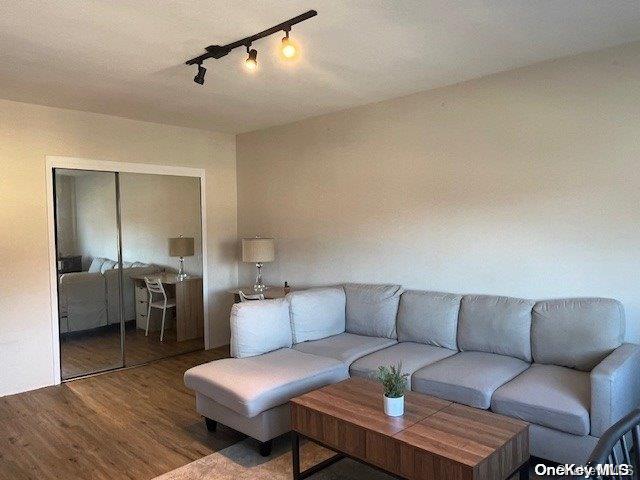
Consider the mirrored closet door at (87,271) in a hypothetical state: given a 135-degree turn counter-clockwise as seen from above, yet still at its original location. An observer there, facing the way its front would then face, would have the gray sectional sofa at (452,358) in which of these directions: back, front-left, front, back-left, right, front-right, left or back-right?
back-right

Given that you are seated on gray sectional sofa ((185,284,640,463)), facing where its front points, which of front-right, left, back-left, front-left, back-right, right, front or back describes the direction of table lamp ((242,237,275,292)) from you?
right

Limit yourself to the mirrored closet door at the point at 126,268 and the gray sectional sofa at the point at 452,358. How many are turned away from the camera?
0

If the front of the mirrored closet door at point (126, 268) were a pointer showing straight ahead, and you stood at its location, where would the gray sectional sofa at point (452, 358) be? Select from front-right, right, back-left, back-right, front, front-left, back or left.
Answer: front

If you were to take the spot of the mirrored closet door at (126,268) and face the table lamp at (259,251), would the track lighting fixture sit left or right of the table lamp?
right

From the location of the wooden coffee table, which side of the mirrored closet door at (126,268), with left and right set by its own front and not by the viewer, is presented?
front

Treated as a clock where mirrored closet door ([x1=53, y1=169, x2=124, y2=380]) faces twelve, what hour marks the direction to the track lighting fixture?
The track lighting fixture is roughly at 1 o'clock from the mirrored closet door.

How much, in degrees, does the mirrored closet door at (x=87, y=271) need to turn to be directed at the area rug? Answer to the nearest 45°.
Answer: approximately 45° to its right

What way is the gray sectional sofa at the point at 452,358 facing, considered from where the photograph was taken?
facing the viewer and to the left of the viewer

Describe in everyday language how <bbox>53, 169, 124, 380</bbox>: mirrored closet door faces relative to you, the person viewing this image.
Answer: facing the viewer and to the right of the viewer

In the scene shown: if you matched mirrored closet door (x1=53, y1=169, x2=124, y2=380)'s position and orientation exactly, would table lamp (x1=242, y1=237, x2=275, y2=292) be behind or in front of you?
in front

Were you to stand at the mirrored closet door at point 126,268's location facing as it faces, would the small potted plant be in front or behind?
in front

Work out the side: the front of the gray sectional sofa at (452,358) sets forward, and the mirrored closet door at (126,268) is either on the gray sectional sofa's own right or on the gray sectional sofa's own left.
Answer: on the gray sectional sofa's own right
